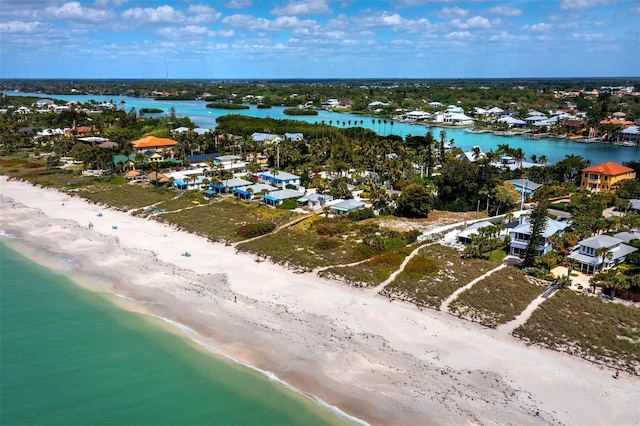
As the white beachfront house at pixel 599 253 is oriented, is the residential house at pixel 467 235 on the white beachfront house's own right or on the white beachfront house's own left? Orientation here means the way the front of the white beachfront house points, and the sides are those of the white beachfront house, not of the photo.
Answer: on the white beachfront house's own right

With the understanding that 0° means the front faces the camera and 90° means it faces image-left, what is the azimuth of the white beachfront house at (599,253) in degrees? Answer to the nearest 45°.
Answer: approximately 45°

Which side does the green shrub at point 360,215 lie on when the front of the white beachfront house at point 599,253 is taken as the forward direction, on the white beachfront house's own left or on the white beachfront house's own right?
on the white beachfront house's own right

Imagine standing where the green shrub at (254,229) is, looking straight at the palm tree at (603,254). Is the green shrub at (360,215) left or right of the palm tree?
left

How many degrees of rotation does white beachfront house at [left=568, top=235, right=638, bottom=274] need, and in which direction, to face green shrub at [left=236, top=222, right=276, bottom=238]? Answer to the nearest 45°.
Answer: approximately 45° to its right

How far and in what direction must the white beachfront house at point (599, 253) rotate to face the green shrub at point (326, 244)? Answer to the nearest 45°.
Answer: approximately 45° to its right

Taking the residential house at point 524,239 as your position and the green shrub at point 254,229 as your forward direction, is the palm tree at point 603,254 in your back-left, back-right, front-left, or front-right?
back-left

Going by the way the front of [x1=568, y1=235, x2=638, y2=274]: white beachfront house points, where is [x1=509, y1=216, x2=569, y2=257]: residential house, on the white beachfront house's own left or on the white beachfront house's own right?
on the white beachfront house's own right
